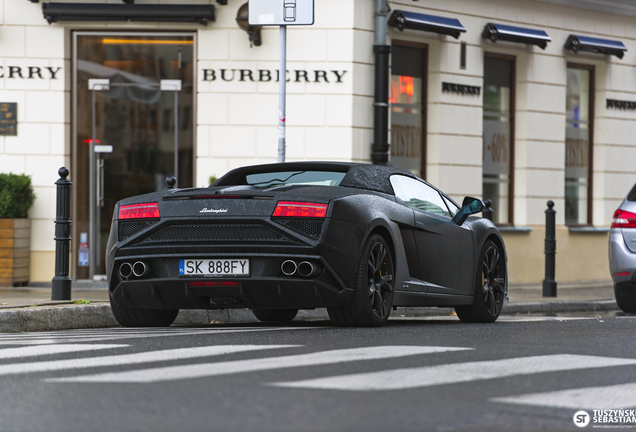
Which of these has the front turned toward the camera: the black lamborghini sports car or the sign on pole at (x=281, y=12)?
the sign on pole

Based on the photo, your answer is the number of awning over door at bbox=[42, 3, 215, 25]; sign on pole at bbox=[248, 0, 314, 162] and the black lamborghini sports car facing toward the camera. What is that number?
2

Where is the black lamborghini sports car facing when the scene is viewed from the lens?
facing away from the viewer and to the right of the viewer

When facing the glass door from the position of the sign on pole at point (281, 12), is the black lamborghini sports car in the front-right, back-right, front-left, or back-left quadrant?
back-left

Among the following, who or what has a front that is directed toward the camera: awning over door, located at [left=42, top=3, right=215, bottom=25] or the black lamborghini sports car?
the awning over door

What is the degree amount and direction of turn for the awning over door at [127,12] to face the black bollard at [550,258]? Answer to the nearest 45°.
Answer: approximately 90° to its left

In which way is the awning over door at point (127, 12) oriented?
toward the camera

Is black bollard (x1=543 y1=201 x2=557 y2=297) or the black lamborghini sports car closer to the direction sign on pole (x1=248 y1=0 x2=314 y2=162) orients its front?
the black lamborghini sports car

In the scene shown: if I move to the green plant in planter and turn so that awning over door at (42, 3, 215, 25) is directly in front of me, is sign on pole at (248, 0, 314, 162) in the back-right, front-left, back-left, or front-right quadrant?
front-right

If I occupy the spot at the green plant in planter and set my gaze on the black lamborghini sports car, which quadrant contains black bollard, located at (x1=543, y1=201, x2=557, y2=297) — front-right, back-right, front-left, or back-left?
front-left

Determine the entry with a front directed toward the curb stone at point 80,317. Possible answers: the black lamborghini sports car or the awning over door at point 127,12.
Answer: the awning over door

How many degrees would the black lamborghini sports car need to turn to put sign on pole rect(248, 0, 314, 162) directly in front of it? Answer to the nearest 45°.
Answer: approximately 45° to its left

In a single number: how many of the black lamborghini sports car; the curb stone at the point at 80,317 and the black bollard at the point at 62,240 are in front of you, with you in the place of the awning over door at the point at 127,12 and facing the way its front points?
3

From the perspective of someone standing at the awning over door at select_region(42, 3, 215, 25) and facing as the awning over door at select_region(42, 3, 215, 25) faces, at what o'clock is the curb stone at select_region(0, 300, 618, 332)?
The curb stone is roughly at 12 o'clock from the awning over door.
